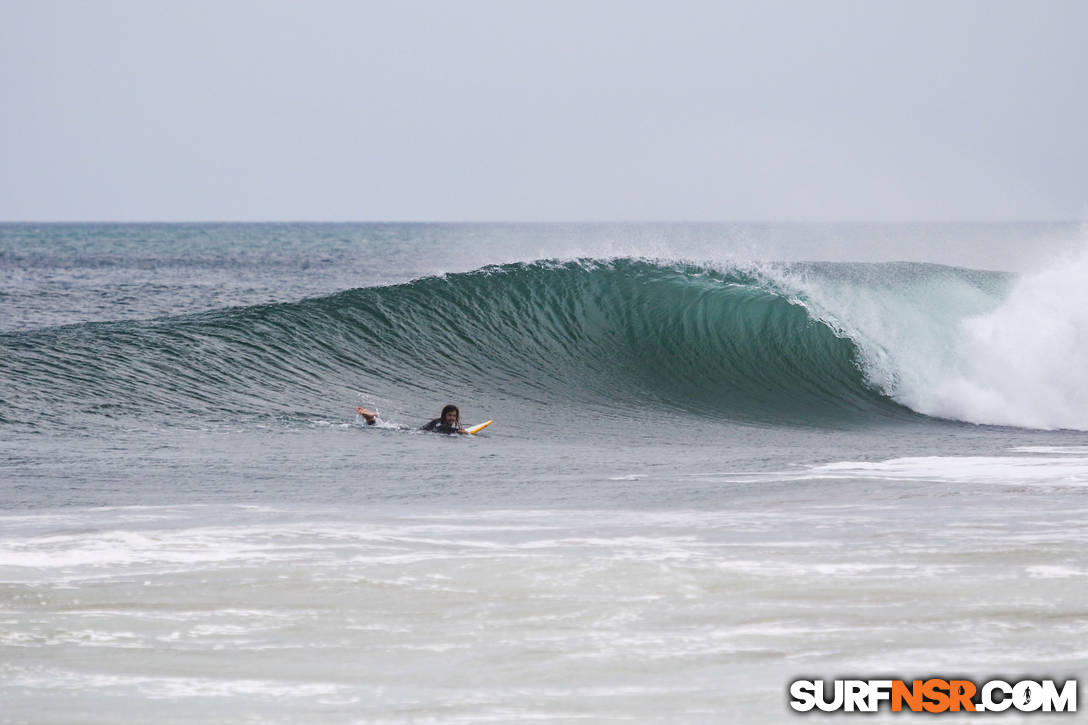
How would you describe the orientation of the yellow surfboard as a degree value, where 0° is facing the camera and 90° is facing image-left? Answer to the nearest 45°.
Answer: approximately 270°

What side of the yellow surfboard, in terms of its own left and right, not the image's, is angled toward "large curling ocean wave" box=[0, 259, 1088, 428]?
left
